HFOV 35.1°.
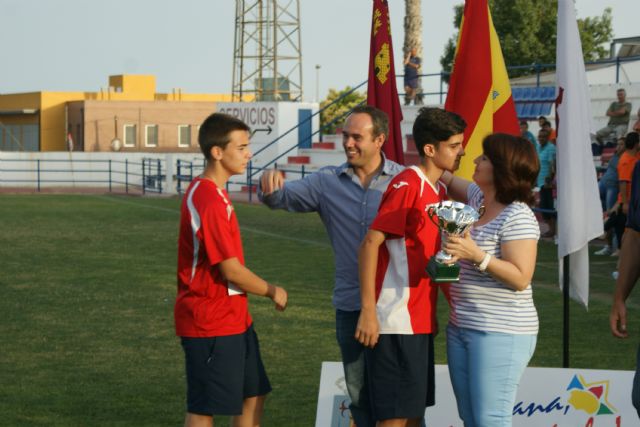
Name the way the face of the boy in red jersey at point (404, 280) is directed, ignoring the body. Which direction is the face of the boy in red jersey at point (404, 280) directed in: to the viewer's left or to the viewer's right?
to the viewer's right

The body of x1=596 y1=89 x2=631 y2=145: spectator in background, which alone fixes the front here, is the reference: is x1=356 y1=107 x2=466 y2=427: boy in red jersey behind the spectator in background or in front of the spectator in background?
in front

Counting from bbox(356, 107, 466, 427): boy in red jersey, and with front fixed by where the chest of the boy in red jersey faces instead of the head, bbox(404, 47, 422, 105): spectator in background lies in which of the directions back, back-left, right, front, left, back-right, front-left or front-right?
left

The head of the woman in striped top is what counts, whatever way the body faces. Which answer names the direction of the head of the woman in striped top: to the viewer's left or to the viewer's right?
to the viewer's left

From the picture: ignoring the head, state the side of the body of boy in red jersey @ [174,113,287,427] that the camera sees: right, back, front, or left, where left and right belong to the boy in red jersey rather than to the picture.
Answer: right

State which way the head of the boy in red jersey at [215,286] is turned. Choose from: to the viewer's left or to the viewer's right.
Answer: to the viewer's right

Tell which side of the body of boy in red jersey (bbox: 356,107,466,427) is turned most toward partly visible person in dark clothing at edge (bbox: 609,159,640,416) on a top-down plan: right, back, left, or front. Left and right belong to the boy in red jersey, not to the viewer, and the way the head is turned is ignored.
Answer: front

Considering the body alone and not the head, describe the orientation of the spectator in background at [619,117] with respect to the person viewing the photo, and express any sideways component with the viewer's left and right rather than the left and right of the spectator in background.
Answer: facing the viewer and to the left of the viewer

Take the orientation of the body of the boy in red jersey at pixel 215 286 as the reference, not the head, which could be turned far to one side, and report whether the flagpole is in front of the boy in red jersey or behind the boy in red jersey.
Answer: in front

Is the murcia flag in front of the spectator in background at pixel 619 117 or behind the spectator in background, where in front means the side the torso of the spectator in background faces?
in front
